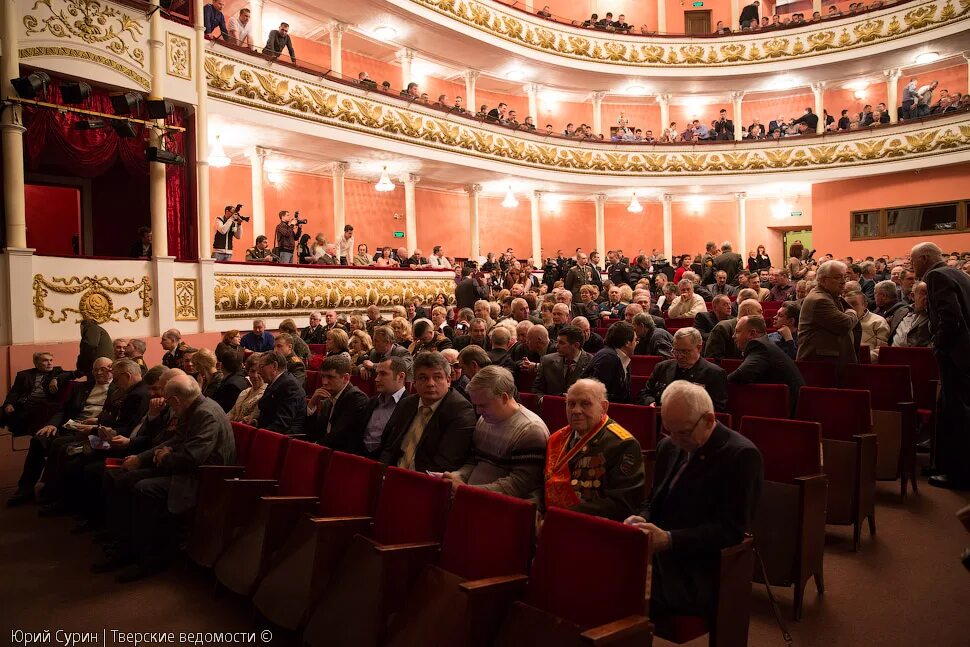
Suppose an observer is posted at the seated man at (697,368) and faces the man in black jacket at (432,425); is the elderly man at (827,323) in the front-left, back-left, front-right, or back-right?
back-right

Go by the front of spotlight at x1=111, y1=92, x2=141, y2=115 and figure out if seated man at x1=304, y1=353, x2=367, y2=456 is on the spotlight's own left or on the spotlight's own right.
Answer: on the spotlight's own left

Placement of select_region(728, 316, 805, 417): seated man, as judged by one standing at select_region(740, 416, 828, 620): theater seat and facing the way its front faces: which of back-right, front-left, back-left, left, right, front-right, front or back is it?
back-right

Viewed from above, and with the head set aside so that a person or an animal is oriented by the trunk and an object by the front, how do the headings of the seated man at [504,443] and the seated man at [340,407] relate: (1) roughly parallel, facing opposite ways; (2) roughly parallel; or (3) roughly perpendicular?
roughly parallel

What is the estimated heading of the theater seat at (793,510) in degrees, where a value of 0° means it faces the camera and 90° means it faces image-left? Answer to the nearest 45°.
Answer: approximately 45°

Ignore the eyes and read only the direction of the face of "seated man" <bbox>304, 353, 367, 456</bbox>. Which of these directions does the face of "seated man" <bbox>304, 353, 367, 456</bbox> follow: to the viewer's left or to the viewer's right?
to the viewer's left

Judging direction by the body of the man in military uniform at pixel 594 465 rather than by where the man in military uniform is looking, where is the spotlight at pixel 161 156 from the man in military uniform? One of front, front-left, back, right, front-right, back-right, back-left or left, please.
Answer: right

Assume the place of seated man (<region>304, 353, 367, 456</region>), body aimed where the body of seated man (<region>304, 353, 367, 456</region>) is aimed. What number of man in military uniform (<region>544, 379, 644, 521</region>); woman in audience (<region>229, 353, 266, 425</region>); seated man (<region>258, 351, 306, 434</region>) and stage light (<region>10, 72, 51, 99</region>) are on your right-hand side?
3

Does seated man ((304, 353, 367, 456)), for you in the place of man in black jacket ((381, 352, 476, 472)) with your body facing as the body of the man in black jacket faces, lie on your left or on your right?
on your right

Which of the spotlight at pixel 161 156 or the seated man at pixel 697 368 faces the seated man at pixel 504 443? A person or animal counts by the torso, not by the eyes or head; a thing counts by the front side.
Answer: the seated man at pixel 697 368

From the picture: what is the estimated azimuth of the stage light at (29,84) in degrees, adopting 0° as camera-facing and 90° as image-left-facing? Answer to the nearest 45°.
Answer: approximately 45°

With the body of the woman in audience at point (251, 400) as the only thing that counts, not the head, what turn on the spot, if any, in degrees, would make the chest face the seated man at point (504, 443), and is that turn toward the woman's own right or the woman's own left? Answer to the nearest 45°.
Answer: approximately 90° to the woman's own left

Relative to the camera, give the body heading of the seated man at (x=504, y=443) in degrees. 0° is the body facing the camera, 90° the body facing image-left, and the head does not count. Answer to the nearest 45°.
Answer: approximately 45°

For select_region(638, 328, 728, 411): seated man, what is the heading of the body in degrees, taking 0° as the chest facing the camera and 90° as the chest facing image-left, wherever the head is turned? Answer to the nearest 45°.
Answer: approximately 45°

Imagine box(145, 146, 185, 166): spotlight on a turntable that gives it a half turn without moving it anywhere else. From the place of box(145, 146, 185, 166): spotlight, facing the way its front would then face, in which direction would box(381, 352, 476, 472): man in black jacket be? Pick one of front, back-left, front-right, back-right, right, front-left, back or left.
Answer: right

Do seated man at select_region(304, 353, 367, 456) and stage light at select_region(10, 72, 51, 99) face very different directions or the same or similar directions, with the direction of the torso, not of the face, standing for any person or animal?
same or similar directions

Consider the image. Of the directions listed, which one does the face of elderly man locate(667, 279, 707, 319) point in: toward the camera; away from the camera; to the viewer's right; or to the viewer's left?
toward the camera

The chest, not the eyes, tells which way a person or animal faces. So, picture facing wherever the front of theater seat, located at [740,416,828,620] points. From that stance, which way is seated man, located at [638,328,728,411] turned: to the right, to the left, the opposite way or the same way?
the same way
